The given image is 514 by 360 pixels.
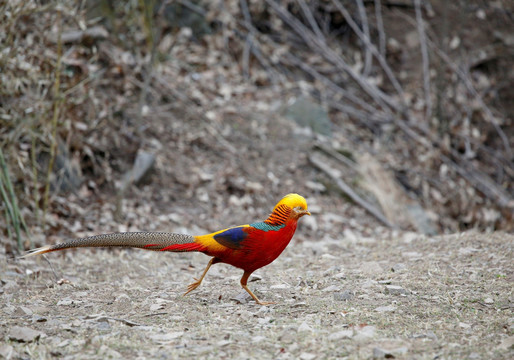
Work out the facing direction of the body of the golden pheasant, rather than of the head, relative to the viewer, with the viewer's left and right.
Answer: facing to the right of the viewer

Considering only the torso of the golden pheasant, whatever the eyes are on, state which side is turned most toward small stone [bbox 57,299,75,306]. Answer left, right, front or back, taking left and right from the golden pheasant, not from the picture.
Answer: back

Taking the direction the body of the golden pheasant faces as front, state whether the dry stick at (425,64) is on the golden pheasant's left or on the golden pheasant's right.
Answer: on the golden pheasant's left

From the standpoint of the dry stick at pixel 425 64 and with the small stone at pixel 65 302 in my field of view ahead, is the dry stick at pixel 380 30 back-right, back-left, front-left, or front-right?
back-right

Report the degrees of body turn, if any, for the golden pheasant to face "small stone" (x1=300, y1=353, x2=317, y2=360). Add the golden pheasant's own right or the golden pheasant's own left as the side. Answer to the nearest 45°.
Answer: approximately 90° to the golden pheasant's own right

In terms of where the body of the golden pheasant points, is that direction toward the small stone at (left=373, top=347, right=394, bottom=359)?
no

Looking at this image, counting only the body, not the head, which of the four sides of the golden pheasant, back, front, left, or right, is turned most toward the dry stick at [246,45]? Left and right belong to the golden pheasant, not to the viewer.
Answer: left

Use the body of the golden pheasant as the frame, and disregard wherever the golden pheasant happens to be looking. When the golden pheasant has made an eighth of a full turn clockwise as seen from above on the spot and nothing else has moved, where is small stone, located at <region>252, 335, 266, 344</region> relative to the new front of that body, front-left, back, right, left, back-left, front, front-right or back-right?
front-right

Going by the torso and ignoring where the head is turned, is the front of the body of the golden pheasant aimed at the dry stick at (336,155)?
no

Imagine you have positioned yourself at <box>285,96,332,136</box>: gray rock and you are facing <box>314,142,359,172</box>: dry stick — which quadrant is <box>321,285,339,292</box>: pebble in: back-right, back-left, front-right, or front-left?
front-right
